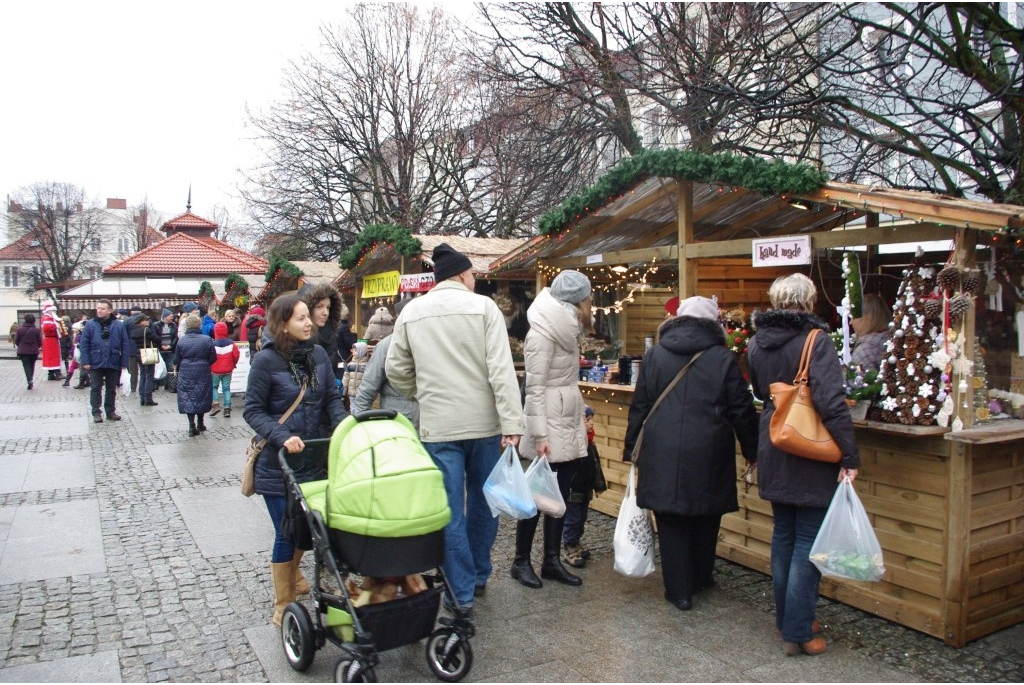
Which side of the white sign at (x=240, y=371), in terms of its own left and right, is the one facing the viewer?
front

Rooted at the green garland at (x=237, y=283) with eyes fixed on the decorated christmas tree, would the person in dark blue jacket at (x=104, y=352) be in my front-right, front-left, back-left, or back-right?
front-right

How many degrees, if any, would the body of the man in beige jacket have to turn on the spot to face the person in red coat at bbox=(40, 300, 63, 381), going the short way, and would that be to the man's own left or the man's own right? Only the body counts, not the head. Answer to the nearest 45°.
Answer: approximately 45° to the man's own left

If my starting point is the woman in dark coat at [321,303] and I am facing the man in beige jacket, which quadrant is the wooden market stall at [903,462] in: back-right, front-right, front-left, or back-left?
front-left

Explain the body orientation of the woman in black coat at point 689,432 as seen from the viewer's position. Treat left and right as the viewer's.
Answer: facing away from the viewer

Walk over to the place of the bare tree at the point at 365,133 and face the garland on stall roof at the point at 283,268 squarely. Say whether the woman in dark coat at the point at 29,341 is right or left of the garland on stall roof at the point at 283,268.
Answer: right

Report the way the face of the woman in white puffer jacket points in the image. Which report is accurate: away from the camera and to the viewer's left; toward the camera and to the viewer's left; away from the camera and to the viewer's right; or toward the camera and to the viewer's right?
away from the camera and to the viewer's right

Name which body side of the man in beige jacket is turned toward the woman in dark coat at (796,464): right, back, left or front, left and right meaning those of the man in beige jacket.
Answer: right

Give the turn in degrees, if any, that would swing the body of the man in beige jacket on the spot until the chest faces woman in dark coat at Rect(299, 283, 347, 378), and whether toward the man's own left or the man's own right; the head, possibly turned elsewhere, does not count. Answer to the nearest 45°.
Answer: approximately 45° to the man's own left

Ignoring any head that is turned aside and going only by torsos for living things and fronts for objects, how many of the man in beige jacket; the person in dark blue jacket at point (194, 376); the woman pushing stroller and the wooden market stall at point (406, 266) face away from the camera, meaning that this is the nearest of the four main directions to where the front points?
2

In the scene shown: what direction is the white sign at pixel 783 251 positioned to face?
toward the camera
